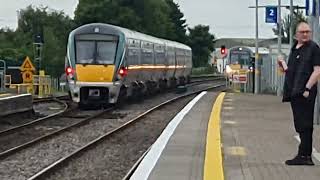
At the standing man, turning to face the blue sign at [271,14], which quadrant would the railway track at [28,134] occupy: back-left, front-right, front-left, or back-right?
front-left

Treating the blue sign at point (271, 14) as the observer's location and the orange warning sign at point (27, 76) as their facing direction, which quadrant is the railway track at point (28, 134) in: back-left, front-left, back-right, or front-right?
front-left

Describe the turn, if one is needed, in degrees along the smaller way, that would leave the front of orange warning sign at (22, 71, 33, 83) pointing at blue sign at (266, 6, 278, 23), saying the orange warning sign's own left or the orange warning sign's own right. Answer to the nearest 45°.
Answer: approximately 90° to the orange warning sign's own left

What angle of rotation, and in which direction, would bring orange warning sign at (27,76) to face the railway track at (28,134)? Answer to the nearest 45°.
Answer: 0° — it already faces it

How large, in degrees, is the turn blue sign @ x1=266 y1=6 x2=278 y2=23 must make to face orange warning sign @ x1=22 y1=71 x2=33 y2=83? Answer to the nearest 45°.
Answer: approximately 90° to its right

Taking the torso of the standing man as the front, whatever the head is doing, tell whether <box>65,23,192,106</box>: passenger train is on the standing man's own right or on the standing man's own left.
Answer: on the standing man's own right

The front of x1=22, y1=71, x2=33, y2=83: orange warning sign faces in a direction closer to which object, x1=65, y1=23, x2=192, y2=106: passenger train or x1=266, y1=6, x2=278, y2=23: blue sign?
the blue sign

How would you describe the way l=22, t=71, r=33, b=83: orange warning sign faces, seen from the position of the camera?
facing the viewer

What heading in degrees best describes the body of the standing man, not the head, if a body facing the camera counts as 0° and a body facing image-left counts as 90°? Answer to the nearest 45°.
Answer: approximately 45°

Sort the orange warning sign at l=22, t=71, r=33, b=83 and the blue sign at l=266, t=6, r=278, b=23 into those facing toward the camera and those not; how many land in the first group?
2

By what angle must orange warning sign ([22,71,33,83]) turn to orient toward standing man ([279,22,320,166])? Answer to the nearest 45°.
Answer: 0° — it already faces them

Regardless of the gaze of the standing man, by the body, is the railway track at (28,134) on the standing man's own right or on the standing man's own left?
on the standing man's own right
